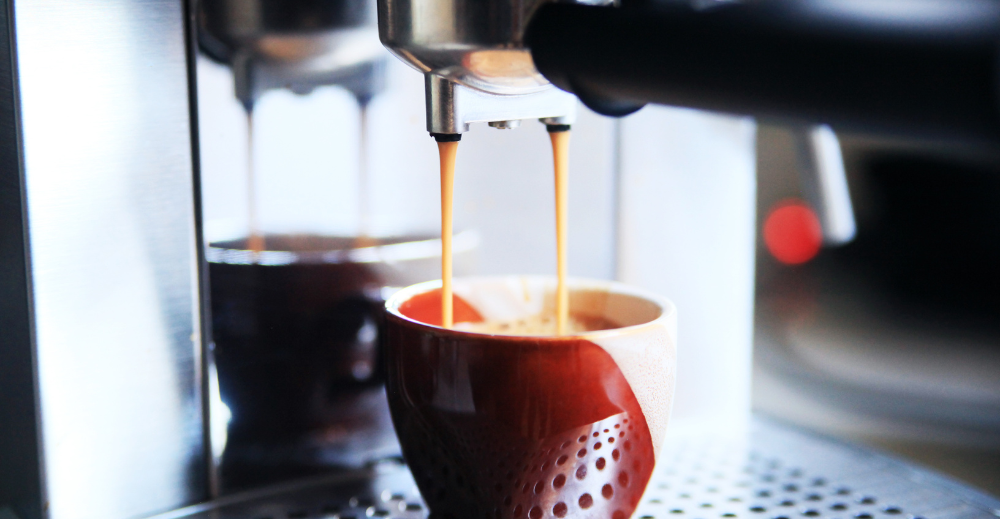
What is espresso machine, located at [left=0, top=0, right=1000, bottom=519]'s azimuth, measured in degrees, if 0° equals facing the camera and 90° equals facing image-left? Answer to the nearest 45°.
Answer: approximately 315°
